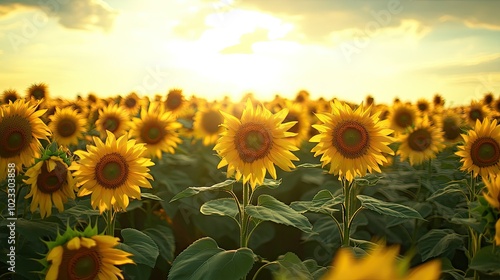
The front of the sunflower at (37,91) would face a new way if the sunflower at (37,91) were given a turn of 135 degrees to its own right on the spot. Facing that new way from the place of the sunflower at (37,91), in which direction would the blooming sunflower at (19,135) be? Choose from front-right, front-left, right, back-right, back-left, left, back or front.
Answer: back-left

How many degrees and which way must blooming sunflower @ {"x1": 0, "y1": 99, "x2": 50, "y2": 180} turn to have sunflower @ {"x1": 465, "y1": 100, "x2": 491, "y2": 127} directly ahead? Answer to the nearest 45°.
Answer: approximately 90° to its left

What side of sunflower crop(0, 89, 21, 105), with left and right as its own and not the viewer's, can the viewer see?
front

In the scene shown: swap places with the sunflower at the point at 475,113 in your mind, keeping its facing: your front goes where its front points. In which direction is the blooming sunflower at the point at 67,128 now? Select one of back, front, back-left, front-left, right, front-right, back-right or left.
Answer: front-right

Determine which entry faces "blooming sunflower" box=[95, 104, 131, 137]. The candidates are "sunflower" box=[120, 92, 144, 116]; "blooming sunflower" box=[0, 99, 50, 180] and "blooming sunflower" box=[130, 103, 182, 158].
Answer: the sunflower

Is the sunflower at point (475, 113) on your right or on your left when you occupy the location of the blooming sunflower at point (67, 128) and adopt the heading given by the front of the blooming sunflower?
on your left

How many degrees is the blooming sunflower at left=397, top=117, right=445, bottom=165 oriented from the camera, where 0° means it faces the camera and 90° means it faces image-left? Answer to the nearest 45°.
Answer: approximately 0°

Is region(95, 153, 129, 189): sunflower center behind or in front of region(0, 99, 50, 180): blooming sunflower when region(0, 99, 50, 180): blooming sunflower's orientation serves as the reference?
in front

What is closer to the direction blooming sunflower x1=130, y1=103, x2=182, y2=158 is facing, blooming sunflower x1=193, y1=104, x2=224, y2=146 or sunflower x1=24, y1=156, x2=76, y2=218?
the sunflower

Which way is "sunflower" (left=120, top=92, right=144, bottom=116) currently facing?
toward the camera

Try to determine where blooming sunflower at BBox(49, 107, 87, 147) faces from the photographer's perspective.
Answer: facing the viewer

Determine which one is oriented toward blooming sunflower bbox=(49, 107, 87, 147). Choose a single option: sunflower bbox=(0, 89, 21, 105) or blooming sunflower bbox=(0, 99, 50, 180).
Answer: the sunflower

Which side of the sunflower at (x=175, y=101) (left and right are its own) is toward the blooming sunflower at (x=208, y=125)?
front

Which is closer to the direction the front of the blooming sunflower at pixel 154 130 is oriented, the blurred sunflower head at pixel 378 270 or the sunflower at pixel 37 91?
the blurred sunflower head

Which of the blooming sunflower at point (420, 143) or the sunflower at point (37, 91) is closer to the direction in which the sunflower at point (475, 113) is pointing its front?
the blooming sunflower

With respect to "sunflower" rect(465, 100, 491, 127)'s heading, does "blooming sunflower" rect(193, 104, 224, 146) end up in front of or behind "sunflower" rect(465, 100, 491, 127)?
in front

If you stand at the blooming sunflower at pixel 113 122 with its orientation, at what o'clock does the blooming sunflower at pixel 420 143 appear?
the blooming sunflower at pixel 420 143 is roughly at 10 o'clock from the blooming sunflower at pixel 113 122.

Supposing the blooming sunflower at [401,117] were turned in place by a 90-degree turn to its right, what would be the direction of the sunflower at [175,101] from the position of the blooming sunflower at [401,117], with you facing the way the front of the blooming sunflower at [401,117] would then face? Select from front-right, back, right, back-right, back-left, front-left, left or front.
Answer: front
